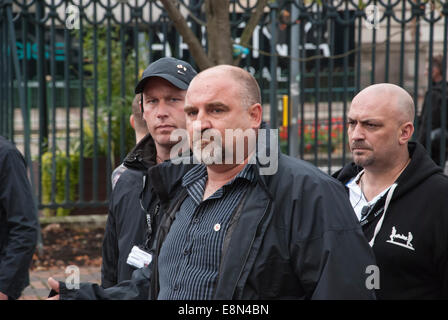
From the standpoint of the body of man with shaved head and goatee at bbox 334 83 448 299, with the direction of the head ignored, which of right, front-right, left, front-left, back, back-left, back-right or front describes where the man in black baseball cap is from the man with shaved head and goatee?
front-right

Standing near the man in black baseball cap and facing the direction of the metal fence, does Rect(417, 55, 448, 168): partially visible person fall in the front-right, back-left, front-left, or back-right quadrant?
front-right

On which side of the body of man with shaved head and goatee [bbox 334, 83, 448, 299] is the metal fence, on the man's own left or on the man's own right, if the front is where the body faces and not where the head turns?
on the man's own right

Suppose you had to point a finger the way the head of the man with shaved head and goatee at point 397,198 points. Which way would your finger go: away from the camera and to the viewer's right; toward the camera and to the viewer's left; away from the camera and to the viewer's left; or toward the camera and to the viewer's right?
toward the camera and to the viewer's left

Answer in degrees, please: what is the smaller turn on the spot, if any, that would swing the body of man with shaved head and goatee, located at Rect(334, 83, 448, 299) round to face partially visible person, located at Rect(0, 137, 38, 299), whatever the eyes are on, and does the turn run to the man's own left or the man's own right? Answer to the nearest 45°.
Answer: approximately 45° to the man's own right
